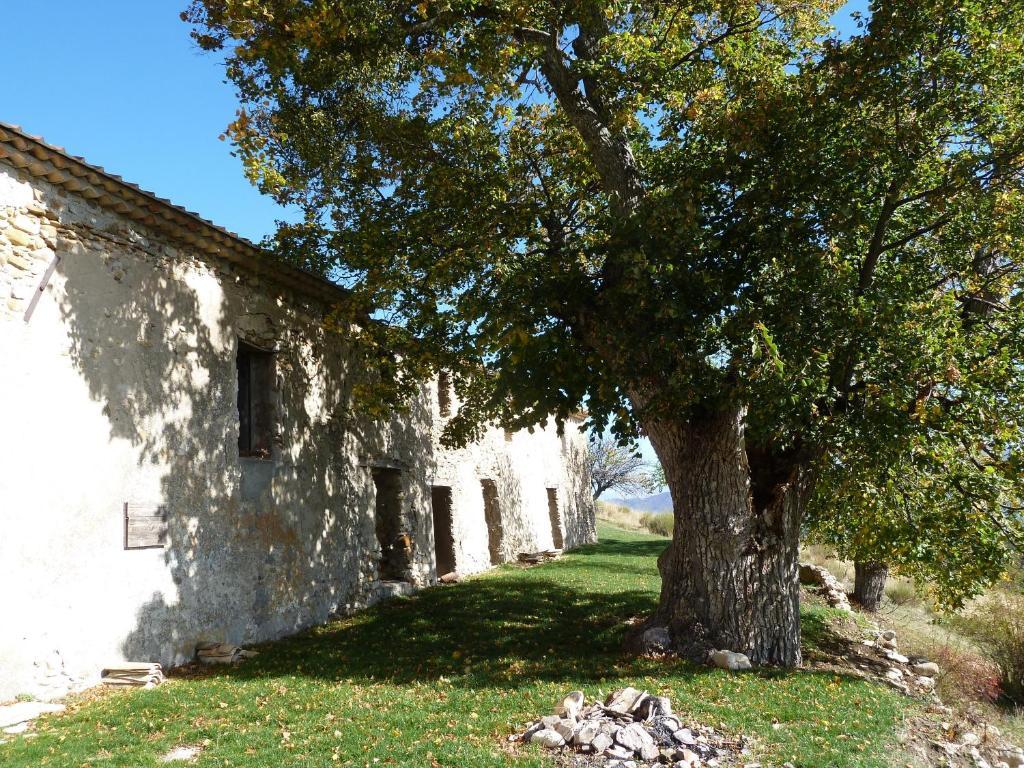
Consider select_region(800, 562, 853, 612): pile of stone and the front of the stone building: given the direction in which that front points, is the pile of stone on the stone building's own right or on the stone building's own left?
on the stone building's own left

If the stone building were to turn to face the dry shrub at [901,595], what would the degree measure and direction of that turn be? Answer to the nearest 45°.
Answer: approximately 45° to its left

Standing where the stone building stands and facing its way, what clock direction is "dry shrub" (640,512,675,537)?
The dry shrub is roughly at 9 o'clock from the stone building.

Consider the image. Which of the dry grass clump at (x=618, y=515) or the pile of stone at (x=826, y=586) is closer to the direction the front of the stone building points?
the pile of stone

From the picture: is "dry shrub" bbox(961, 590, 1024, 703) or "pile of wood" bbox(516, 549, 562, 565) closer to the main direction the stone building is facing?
the dry shrub

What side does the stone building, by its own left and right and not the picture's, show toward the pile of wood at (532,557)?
left

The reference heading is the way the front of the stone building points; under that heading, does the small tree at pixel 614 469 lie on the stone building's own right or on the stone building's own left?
on the stone building's own left

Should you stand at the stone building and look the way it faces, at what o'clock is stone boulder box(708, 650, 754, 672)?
The stone boulder is roughly at 2 o'clock from the stone building.

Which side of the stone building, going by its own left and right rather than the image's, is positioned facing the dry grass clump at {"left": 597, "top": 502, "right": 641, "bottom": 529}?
left

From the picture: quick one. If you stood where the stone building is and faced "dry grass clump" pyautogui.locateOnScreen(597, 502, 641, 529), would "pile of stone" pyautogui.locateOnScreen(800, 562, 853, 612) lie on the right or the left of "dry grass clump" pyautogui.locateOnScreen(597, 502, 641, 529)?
right
